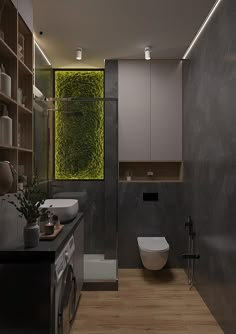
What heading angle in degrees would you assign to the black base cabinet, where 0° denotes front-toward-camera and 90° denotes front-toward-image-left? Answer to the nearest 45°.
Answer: approximately 270°

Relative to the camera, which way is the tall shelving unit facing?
to the viewer's right

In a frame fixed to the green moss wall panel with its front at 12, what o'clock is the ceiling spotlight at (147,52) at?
The ceiling spotlight is roughly at 10 o'clock from the green moss wall panel.

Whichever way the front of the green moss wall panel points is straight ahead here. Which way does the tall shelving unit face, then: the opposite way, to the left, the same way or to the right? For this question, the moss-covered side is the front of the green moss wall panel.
to the left

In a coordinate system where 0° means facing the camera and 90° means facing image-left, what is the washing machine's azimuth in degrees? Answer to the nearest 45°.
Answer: approximately 270°

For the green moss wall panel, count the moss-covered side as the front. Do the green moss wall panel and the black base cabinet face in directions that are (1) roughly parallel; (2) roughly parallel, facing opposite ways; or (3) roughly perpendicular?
roughly perpendicular

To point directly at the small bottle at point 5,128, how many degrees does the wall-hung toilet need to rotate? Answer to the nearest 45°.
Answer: approximately 45° to its right
